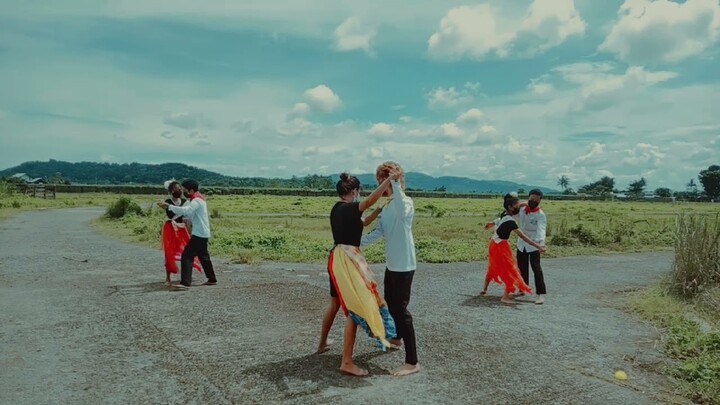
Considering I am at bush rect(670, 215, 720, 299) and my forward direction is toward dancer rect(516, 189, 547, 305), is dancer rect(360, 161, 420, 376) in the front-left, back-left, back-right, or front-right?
front-left

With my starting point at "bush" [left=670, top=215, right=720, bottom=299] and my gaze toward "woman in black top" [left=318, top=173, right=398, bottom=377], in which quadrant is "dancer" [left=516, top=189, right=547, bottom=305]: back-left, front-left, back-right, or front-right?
front-right

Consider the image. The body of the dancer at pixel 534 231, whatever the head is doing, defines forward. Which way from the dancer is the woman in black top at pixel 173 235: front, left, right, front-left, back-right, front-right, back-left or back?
front-right

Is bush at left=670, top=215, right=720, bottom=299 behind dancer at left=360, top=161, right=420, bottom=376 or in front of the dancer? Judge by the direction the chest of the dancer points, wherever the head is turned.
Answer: behind

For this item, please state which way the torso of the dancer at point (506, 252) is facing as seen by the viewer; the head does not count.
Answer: to the viewer's right

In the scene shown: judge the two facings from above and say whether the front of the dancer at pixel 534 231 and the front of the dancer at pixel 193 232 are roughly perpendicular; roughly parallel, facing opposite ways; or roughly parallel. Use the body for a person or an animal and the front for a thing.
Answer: roughly parallel

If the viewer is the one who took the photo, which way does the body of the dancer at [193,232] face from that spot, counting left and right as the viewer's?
facing to the left of the viewer

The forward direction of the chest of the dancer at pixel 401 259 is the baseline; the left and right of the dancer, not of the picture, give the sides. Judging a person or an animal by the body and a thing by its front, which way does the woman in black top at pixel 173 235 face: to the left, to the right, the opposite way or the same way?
the opposite way

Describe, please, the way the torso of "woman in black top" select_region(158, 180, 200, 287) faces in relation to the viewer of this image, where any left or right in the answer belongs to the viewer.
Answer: facing the viewer and to the right of the viewer

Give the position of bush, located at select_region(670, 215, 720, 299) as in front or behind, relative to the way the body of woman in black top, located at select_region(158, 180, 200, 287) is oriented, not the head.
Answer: in front

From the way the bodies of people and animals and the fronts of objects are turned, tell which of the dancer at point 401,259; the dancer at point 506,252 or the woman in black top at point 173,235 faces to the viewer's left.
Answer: the dancer at point 401,259

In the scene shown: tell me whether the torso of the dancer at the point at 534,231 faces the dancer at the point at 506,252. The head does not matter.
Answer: yes

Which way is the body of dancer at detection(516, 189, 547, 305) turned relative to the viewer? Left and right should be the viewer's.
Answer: facing the viewer and to the left of the viewer

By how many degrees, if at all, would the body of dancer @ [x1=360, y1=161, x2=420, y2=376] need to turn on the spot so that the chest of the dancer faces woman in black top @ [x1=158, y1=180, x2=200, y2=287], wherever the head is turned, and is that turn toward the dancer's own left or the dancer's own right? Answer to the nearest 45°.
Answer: approximately 45° to the dancer's own right

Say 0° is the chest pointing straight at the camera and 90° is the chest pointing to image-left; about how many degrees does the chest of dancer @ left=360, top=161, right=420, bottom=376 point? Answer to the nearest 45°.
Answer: approximately 90°

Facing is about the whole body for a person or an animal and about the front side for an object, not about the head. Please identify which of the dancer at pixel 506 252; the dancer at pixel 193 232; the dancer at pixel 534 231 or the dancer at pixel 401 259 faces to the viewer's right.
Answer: the dancer at pixel 506 252
